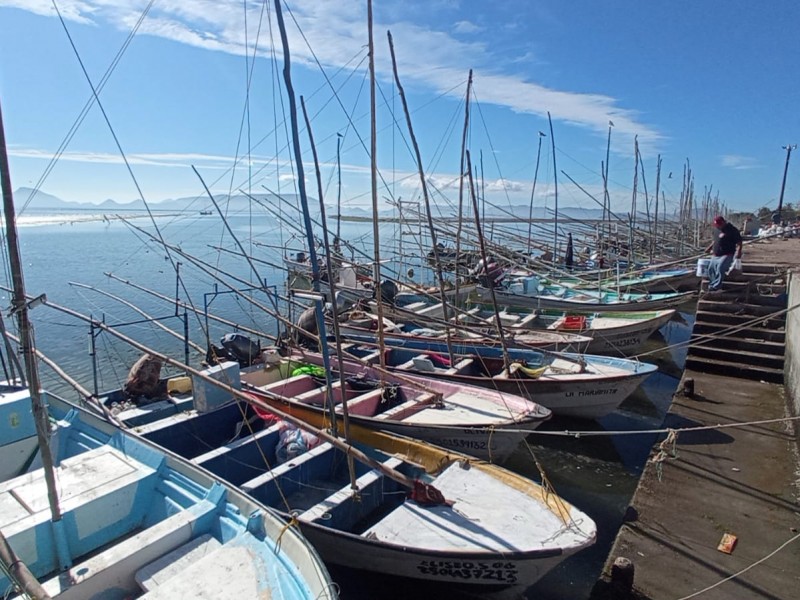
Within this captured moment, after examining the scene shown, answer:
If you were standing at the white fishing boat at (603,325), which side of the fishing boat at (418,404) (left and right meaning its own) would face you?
left

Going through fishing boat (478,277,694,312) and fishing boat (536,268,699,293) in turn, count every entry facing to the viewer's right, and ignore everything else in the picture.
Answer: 2

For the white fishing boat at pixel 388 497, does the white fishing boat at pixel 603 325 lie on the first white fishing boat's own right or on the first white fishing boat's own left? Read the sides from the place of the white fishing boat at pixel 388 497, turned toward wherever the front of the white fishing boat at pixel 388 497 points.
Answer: on the first white fishing boat's own left

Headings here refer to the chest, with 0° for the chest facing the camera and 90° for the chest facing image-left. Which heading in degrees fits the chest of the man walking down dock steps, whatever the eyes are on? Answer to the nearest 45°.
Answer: approximately 45°

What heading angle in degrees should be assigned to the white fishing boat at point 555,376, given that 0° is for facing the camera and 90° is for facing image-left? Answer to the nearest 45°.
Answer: approximately 315°

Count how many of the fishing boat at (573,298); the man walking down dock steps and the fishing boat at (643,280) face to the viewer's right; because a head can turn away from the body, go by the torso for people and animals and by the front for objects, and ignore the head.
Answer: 2

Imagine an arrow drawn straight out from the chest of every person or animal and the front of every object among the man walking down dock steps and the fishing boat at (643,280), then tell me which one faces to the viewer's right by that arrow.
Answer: the fishing boat

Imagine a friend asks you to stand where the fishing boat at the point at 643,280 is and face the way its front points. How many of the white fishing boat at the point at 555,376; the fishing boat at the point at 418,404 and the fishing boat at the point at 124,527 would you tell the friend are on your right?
3

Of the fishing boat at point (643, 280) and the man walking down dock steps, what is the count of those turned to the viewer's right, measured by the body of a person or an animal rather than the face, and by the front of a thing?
1

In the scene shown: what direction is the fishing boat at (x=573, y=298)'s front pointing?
to the viewer's right

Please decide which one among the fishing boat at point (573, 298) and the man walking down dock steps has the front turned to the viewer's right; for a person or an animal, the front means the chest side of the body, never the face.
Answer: the fishing boat

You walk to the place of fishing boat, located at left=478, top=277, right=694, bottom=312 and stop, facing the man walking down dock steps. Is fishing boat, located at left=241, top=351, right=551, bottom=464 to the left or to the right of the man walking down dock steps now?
right

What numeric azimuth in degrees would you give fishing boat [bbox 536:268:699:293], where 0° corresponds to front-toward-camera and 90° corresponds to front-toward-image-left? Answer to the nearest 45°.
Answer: approximately 270°

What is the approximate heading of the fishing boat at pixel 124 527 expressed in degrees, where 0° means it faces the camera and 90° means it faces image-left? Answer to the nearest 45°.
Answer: approximately 315°

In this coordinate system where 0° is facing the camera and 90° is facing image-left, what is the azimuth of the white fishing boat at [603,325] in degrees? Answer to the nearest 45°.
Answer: approximately 315°
